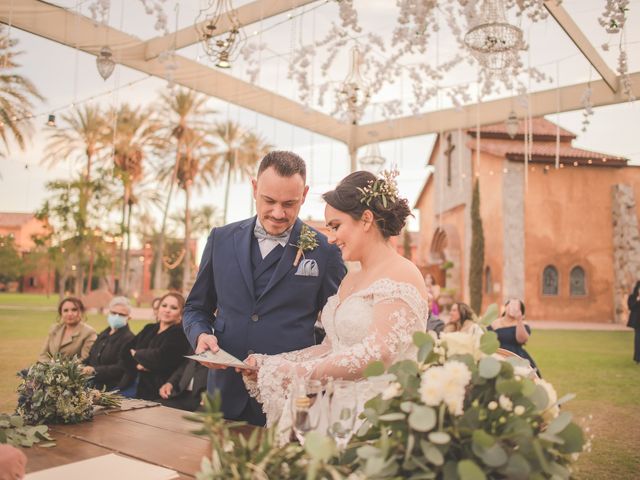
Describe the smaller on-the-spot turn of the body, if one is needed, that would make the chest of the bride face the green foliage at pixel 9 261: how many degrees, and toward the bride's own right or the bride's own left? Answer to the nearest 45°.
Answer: approximately 90° to the bride's own right

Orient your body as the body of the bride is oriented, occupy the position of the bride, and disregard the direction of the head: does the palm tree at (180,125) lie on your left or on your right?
on your right

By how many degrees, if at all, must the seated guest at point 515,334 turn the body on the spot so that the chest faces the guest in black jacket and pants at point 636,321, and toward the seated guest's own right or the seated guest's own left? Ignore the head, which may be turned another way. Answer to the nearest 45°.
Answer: approximately 180°

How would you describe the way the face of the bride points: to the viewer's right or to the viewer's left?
to the viewer's left

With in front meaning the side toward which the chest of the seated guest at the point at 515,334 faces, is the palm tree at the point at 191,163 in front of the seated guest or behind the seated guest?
behind

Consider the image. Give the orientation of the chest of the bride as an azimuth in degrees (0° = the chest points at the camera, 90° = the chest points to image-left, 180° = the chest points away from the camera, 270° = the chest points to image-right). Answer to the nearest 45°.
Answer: approximately 45°

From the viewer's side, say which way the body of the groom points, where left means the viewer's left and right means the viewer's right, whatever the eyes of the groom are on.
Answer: facing the viewer

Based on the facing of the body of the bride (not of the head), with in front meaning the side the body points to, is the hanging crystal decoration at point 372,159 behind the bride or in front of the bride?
behind

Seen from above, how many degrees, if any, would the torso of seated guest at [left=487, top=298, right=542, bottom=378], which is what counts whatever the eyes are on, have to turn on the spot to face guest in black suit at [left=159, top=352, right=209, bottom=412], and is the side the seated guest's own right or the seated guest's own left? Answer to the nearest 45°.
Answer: approximately 45° to the seated guest's own right

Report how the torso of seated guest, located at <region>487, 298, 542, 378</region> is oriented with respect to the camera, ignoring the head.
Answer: toward the camera

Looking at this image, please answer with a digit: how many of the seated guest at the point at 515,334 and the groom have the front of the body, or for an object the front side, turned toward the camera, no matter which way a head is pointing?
2

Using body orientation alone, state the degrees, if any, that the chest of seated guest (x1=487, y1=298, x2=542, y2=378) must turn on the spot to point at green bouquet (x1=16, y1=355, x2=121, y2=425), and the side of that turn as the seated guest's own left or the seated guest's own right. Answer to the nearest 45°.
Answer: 0° — they already face it
